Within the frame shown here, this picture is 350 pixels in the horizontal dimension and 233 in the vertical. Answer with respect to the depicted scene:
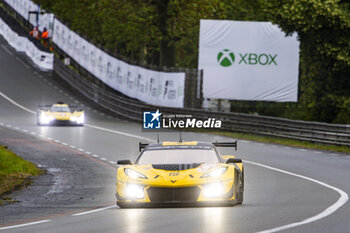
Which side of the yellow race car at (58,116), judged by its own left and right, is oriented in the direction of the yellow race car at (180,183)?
front

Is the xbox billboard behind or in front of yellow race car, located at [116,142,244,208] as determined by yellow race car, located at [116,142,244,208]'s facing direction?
behind

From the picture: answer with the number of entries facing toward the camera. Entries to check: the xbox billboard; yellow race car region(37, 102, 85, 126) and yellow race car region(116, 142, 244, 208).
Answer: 3

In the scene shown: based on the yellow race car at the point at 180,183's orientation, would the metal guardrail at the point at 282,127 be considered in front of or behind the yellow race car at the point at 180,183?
behind

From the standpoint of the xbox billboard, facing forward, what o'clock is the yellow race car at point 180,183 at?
The yellow race car is roughly at 12 o'clock from the xbox billboard.

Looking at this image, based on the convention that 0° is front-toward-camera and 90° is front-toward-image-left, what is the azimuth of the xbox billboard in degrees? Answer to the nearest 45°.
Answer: approximately 0°

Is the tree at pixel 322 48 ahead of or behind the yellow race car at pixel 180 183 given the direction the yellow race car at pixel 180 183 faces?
behind

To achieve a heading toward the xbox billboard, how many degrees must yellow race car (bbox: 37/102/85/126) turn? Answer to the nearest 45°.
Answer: approximately 90° to its left
